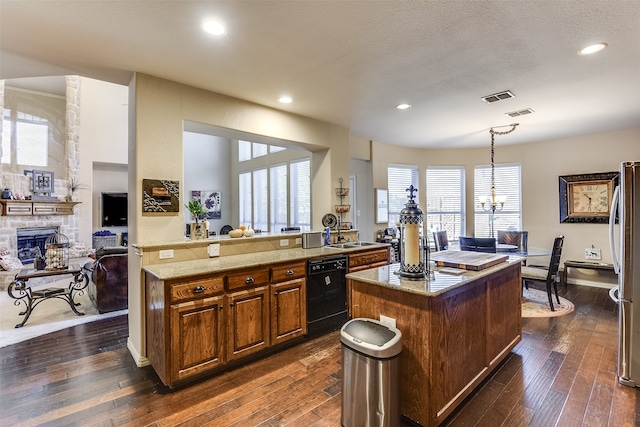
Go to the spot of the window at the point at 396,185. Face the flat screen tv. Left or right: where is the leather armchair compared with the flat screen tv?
left

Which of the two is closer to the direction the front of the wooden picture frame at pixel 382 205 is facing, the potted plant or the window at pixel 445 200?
the potted plant

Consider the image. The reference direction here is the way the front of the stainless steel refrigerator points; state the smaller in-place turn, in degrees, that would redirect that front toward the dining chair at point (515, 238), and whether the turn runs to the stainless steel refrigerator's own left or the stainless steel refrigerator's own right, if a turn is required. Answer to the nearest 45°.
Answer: approximately 45° to the stainless steel refrigerator's own right

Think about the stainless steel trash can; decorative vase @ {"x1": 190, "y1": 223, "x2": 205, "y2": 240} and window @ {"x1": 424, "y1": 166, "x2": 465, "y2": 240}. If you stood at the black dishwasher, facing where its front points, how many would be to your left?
1

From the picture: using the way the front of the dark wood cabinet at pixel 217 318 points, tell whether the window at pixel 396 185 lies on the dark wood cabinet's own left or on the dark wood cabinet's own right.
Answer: on the dark wood cabinet's own left

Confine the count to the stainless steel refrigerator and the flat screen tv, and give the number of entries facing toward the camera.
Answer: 1

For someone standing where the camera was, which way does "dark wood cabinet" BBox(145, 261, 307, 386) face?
facing the viewer and to the right of the viewer

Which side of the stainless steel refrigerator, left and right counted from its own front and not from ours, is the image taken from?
left

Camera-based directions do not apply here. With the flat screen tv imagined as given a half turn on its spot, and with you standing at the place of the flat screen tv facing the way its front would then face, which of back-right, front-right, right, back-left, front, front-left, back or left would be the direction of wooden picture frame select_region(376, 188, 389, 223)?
back-right

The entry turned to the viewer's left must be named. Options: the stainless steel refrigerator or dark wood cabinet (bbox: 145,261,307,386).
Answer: the stainless steel refrigerator

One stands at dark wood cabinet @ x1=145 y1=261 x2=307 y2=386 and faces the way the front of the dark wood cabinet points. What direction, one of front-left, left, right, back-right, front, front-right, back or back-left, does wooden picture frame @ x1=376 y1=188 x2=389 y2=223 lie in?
left

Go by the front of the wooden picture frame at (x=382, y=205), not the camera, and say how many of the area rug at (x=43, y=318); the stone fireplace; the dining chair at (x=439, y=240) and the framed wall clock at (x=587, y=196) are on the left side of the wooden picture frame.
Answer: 2
